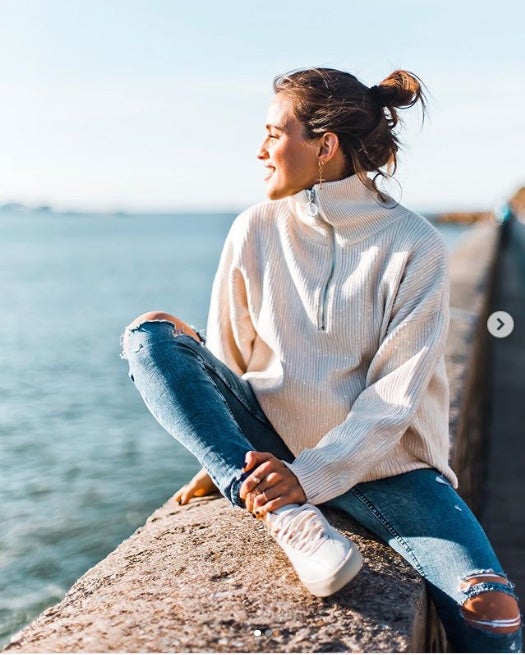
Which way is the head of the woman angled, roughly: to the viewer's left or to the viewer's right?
to the viewer's left

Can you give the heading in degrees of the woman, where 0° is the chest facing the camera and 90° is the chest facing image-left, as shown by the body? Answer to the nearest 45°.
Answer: approximately 0°
